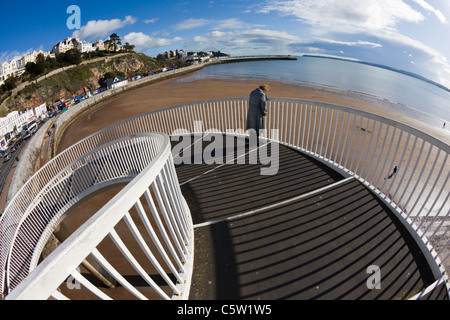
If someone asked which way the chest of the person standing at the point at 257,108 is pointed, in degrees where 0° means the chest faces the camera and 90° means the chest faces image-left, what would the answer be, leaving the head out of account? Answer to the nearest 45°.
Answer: approximately 225°

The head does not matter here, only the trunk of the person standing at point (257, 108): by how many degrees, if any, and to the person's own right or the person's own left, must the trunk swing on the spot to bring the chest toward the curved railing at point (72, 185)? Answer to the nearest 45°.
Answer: approximately 135° to the person's own left
